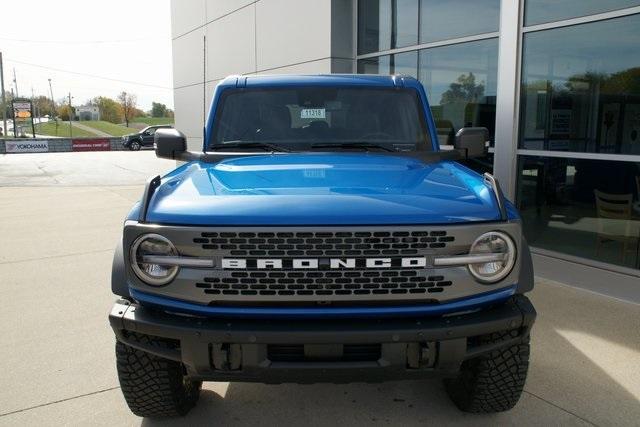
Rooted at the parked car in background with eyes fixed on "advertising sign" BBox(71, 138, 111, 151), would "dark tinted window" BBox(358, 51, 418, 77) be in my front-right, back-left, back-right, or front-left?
back-left

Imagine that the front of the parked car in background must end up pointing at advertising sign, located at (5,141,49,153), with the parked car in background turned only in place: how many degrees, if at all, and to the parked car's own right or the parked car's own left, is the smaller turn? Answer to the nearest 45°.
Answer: approximately 45° to the parked car's own right

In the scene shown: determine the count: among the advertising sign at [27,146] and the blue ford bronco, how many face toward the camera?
2

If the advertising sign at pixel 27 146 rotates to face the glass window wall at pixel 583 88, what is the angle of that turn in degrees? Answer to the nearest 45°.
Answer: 0° — it already faces it

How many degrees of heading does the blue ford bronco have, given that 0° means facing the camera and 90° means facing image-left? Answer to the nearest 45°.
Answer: approximately 0°

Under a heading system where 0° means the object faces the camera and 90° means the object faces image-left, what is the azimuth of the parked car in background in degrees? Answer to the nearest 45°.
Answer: approximately 45°

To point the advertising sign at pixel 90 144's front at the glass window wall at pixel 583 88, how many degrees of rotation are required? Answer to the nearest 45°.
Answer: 0° — it already faces it
